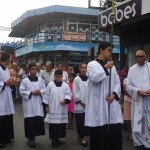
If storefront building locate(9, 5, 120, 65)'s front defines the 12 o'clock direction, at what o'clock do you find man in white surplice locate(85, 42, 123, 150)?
The man in white surplice is roughly at 12 o'clock from the storefront building.

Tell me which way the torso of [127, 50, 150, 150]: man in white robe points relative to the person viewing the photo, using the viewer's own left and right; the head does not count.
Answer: facing the viewer

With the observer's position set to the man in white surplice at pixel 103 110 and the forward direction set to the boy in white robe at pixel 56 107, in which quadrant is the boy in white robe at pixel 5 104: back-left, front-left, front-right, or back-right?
front-left

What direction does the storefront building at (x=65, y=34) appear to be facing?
toward the camera

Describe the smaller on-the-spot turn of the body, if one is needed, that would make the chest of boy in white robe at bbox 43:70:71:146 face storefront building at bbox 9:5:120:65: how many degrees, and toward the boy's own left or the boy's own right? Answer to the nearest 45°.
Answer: approximately 180°

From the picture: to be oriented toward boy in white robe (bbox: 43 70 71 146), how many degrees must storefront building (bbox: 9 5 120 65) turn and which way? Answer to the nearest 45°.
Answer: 0° — it already faces them

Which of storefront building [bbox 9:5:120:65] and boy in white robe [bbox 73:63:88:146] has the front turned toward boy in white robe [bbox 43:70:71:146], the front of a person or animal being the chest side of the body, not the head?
the storefront building

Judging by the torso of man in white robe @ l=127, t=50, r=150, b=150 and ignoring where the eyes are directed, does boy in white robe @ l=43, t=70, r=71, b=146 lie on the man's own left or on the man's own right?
on the man's own right

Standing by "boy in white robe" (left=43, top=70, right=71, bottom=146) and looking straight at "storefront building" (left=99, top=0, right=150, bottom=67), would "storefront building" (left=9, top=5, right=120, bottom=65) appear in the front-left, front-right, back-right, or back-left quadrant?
front-left

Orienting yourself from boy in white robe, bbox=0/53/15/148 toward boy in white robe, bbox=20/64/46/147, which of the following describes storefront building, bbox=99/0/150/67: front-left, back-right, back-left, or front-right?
front-left
